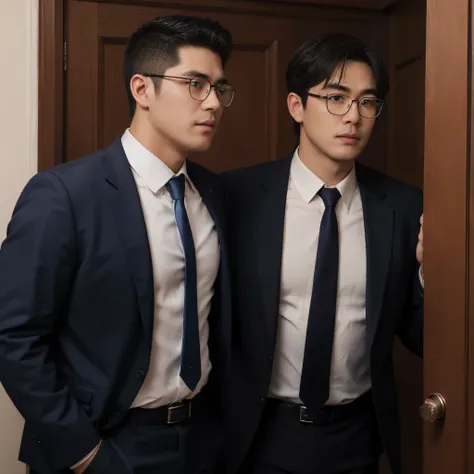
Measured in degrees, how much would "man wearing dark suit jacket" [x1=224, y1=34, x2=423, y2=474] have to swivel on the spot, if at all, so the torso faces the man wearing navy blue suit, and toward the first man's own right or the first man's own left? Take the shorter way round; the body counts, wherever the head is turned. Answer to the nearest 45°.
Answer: approximately 45° to the first man's own right

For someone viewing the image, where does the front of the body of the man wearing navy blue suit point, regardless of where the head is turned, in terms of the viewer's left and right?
facing the viewer and to the right of the viewer

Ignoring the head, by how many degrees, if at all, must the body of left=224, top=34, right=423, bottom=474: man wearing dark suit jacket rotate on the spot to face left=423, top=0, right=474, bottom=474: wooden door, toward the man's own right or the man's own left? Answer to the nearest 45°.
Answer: approximately 45° to the man's own left

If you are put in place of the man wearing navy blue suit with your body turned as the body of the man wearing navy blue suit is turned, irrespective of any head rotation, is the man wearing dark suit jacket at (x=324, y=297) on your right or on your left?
on your left

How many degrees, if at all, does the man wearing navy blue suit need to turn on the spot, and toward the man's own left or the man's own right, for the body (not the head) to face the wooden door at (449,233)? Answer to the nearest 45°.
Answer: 0° — they already face it

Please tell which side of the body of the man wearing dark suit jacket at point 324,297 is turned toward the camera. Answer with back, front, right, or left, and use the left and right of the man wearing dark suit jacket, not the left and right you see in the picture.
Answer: front

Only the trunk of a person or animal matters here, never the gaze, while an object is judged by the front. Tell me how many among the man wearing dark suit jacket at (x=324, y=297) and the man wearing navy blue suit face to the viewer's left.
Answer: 0
